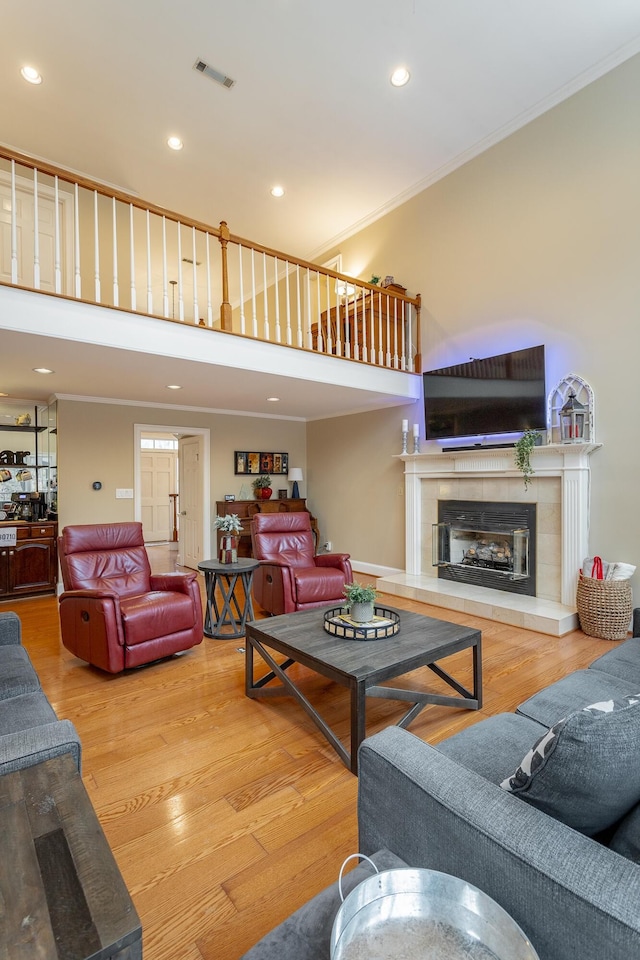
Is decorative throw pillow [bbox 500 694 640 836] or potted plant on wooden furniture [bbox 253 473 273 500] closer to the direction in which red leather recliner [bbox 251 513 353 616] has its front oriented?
the decorative throw pillow

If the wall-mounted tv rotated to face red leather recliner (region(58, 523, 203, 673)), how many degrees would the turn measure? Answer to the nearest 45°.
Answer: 0° — it already faces it

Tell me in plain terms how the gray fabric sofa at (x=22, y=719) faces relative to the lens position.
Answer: facing away from the viewer and to the right of the viewer

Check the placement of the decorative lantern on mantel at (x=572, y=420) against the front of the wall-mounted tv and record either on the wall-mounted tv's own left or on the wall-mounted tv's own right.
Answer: on the wall-mounted tv's own left

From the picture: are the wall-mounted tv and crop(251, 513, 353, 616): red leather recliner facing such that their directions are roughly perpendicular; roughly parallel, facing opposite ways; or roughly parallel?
roughly perpendicular

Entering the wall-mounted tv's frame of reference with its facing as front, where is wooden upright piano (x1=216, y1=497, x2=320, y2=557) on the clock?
The wooden upright piano is roughly at 2 o'clock from the wall-mounted tv.

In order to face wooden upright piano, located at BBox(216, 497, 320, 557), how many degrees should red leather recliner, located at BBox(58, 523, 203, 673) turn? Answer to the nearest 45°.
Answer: approximately 90° to its left

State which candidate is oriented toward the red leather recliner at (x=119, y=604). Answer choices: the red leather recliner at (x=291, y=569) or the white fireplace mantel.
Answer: the white fireplace mantel
